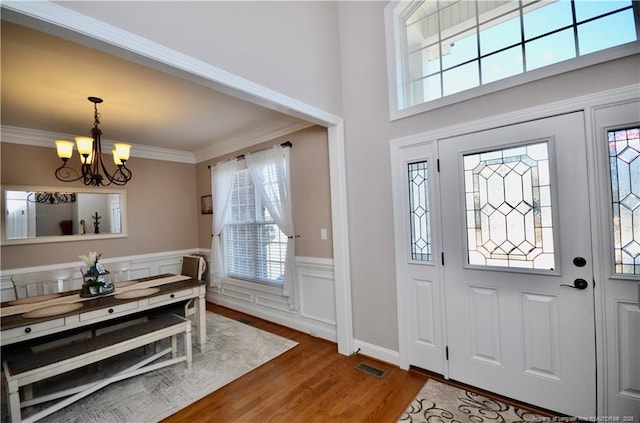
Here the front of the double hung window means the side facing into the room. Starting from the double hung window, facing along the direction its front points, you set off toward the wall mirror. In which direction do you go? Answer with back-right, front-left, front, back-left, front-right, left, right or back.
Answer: front-right

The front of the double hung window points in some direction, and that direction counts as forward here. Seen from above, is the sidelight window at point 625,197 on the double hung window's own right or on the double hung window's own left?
on the double hung window's own left

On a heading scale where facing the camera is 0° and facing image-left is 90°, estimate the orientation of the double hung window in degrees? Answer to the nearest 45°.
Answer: approximately 45°

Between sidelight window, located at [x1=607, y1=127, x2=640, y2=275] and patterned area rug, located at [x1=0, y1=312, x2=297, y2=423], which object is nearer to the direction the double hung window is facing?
the patterned area rug

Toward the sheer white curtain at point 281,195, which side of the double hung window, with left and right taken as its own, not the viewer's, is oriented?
left

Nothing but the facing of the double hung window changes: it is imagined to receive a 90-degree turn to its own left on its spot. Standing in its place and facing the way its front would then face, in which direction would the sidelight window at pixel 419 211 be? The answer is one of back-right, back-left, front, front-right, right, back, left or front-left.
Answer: front

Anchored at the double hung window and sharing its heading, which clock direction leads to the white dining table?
The white dining table is roughly at 12 o'clock from the double hung window.

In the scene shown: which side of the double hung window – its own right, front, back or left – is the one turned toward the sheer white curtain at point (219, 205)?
right

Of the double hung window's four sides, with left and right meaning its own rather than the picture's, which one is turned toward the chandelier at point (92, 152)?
front
